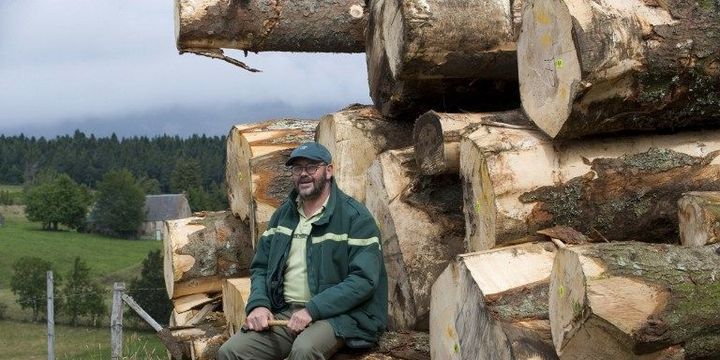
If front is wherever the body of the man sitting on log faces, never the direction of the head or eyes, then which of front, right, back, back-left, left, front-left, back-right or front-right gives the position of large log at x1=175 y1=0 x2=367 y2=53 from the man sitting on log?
back-right

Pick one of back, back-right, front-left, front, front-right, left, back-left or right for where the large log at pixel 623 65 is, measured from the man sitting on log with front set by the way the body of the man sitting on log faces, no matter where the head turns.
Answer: back-left

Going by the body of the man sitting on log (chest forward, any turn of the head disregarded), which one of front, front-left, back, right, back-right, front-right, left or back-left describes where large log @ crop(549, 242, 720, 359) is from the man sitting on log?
left

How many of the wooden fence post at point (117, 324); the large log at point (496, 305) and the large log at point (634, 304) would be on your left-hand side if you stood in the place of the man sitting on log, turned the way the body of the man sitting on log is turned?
2

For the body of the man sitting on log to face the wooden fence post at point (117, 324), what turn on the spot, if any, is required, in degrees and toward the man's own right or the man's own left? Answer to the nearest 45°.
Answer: approximately 135° to the man's own right

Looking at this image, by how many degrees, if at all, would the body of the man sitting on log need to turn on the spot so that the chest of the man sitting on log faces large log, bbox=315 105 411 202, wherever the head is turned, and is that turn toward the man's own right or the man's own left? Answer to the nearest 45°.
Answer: approximately 135° to the man's own right

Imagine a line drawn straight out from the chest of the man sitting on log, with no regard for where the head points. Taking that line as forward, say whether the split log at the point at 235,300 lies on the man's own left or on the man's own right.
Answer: on the man's own right

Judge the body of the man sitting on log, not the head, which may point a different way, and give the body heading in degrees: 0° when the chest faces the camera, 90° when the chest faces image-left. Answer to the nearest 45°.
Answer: approximately 45°

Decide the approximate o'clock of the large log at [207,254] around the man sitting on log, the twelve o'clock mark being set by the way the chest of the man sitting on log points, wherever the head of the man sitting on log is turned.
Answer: The large log is roughly at 4 o'clock from the man sitting on log.

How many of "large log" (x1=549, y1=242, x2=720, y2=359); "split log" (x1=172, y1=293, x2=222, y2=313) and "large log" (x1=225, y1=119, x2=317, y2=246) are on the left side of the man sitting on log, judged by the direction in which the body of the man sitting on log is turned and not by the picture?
1

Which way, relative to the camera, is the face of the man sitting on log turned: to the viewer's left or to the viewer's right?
to the viewer's left

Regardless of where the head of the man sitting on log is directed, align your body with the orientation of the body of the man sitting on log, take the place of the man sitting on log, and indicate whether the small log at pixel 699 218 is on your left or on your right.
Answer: on your left

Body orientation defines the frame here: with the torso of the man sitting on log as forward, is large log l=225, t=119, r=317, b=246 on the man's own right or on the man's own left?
on the man's own right

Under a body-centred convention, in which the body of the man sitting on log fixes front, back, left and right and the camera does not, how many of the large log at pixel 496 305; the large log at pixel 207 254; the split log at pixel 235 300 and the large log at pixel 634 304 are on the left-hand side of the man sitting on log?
2
